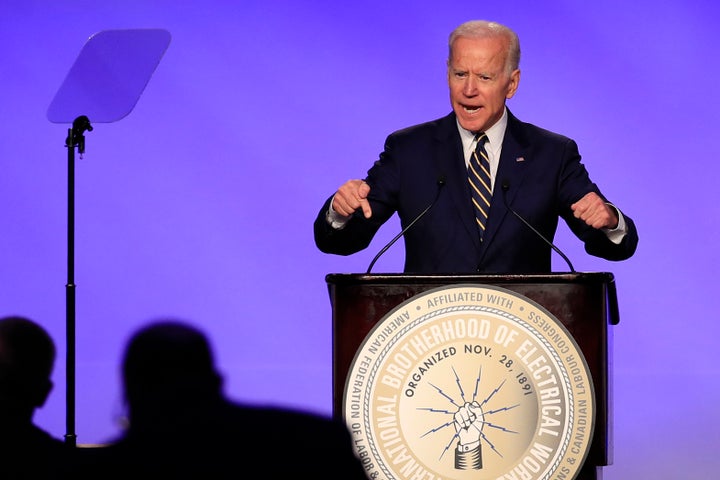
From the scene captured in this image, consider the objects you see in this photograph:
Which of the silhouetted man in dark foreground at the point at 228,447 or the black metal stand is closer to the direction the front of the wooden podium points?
the silhouetted man in dark foreground

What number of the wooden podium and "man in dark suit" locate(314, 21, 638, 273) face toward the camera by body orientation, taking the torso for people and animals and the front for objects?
2

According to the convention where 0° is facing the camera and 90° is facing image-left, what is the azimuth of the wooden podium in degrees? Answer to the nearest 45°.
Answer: approximately 0°

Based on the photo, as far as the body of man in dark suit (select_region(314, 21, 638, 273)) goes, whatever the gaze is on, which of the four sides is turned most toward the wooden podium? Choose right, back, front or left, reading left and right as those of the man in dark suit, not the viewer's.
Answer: front

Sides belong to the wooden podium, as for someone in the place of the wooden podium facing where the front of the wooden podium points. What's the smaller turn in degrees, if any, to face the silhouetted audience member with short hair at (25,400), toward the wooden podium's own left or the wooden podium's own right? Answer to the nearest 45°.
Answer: approximately 90° to the wooden podium's own right

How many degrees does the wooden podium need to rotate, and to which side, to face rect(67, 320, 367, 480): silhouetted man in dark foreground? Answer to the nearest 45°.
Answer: approximately 45° to its right

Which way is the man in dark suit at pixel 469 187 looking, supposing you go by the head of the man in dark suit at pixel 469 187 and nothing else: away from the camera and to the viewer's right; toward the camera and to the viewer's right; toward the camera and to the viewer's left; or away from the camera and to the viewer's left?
toward the camera and to the viewer's left

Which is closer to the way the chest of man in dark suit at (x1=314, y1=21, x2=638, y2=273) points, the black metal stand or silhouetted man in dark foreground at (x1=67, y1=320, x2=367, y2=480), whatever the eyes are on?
the silhouetted man in dark foreground
